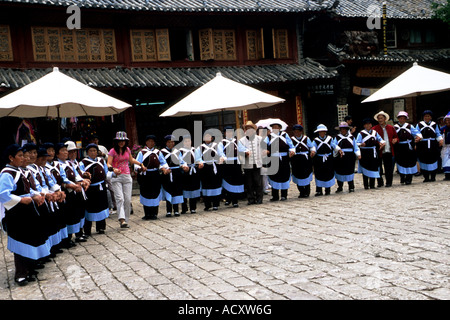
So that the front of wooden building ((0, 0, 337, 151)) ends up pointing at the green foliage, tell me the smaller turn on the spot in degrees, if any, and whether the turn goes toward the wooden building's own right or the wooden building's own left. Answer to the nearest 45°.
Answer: approximately 90° to the wooden building's own left

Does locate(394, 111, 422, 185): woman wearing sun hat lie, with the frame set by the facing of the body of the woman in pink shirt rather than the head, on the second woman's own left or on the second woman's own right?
on the second woman's own left

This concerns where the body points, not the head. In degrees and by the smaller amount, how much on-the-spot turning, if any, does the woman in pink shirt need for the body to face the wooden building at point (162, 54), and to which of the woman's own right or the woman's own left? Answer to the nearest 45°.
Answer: approximately 180°

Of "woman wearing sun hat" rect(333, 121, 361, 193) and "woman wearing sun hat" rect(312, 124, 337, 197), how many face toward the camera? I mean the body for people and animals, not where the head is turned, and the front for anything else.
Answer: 2

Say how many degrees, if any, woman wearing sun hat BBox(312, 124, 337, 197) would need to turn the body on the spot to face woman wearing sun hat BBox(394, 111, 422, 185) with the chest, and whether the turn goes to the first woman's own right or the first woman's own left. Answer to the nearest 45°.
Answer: approximately 135° to the first woman's own left

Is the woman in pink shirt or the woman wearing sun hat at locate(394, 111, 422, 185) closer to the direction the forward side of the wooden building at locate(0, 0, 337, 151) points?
the woman in pink shirt

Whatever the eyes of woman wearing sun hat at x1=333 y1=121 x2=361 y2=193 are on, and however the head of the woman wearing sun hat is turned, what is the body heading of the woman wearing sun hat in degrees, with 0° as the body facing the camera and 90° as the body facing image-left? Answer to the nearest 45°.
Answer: approximately 0°

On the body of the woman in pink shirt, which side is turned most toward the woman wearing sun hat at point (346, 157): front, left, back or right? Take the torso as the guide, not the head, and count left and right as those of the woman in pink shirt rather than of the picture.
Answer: left

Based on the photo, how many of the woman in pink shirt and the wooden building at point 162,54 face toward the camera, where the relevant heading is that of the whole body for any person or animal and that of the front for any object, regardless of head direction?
2
